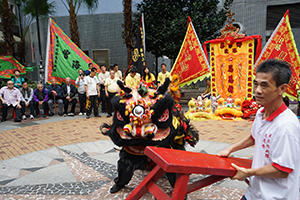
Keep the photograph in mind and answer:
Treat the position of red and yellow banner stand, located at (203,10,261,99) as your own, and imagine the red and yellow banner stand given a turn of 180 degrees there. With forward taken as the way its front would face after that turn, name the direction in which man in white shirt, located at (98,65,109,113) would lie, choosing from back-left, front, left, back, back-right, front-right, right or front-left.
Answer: left

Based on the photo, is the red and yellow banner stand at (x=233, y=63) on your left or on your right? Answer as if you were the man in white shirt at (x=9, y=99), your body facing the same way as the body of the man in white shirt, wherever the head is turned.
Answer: on your left

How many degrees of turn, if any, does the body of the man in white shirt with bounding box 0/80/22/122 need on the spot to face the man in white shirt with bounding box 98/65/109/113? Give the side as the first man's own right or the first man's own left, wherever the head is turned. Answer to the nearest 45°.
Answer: approximately 90° to the first man's own left

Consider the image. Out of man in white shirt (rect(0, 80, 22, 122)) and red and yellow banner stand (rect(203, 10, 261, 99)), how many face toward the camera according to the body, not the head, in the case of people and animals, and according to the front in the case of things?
2

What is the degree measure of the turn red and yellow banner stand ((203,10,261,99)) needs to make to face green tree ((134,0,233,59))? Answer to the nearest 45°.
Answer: approximately 135° to its right

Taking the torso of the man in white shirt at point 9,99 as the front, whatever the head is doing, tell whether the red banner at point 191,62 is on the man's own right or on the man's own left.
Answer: on the man's own left

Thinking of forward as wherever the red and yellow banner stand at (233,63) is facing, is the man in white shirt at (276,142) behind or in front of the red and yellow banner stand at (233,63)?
in front

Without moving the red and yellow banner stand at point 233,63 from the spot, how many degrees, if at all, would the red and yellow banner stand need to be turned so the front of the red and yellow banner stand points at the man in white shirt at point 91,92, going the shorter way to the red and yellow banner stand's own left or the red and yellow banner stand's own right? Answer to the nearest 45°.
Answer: approximately 90° to the red and yellow banner stand's own right

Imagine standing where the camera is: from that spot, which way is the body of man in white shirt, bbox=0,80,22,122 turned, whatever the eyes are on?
toward the camera

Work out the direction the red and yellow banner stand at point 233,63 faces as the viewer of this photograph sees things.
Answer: facing the viewer
